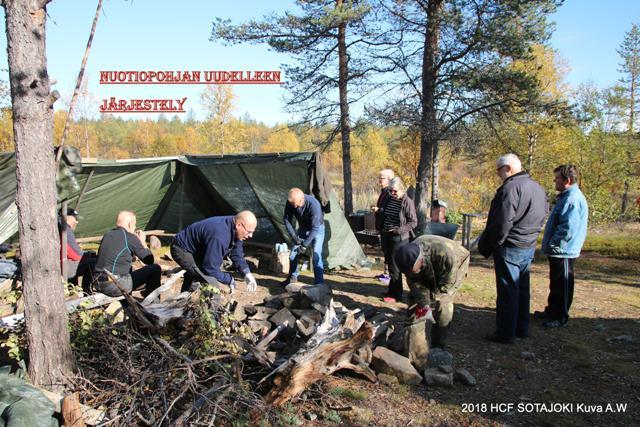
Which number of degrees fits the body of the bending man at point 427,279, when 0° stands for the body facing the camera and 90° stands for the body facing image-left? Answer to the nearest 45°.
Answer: approximately 45°

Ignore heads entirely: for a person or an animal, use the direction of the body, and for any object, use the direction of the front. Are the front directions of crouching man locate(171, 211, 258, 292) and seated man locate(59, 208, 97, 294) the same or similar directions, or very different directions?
same or similar directions

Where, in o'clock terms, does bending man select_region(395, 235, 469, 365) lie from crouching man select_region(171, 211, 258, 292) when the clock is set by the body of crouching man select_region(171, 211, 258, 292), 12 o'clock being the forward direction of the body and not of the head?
bending man select_region(395, 235, 469, 365) is roughly at 1 o'clock from crouching man select_region(171, 211, 258, 292).

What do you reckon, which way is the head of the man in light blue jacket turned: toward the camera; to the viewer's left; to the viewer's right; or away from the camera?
to the viewer's left

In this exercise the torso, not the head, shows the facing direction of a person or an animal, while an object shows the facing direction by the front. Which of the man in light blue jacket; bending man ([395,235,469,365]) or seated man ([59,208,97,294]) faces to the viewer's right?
the seated man

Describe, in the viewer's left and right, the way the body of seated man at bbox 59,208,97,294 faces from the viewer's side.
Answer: facing to the right of the viewer

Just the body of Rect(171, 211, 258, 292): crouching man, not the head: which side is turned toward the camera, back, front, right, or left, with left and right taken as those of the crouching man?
right

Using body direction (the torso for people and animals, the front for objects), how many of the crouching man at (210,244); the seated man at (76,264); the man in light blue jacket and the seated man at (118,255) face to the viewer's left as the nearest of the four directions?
1

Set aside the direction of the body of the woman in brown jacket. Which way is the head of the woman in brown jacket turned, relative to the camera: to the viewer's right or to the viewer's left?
to the viewer's left

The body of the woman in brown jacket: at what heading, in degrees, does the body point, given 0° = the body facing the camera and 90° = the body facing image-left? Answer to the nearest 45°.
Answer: approximately 45°

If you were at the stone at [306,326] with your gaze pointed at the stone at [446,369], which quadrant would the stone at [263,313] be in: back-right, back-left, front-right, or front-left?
back-left

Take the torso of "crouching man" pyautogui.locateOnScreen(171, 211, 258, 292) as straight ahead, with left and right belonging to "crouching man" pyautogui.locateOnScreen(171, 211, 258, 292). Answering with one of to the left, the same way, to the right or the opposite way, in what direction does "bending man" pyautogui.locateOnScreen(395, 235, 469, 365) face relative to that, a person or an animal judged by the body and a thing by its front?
the opposite way
